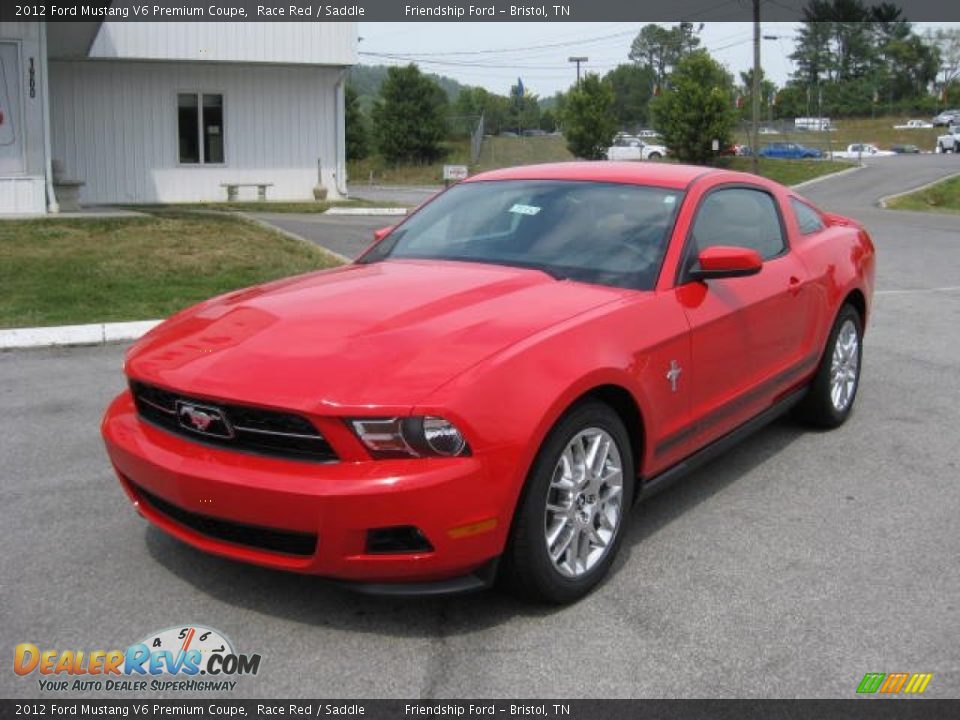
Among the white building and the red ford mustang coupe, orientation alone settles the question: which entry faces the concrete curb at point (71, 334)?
the white building

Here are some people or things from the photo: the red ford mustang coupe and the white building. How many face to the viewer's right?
0

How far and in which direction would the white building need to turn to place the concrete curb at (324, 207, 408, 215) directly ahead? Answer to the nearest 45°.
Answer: approximately 45° to its left

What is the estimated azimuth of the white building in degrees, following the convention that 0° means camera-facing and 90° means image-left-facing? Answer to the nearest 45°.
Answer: approximately 0°

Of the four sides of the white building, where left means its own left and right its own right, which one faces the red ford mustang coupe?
front

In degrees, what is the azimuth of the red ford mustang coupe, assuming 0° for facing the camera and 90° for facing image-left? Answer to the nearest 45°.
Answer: approximately 45°

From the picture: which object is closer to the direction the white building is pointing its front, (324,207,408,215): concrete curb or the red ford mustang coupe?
the red ford mustang coupe

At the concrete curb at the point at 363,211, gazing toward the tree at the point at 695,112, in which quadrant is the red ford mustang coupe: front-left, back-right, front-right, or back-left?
back-right

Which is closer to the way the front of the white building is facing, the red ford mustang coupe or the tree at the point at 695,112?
the red ford mustang coupe

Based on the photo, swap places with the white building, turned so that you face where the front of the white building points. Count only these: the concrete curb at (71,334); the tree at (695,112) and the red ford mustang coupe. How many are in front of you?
2
